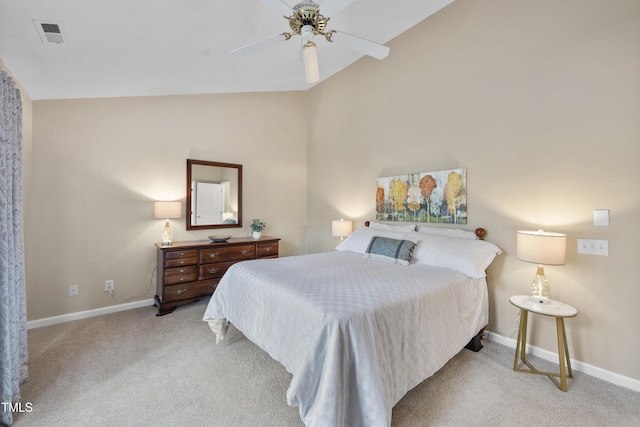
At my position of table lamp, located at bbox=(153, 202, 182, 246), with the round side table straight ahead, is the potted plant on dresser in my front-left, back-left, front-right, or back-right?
front-left

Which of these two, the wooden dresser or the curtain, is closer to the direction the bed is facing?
the curtain

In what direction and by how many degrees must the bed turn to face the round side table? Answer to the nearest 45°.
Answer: approximately 135° to its left

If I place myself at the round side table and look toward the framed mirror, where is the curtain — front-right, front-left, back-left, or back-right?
front-left

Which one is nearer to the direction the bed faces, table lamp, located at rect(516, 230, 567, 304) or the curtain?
the curtain

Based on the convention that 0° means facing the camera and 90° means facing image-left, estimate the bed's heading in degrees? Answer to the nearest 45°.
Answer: approximately 45°

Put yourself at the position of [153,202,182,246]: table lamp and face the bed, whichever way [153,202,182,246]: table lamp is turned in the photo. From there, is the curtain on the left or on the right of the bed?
right

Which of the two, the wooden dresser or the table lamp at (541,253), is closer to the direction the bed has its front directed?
the wooden dresser

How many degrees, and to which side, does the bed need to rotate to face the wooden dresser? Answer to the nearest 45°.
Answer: approximately 90° to its right

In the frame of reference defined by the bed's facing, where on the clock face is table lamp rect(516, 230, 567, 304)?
The table lamp is roughly at 7 o'clock from the bed.

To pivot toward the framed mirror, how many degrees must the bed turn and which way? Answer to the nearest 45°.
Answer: approximately 90° to its right

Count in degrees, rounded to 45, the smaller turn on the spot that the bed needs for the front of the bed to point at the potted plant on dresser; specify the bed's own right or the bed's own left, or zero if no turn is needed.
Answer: approximately 90° to the bed's own right
